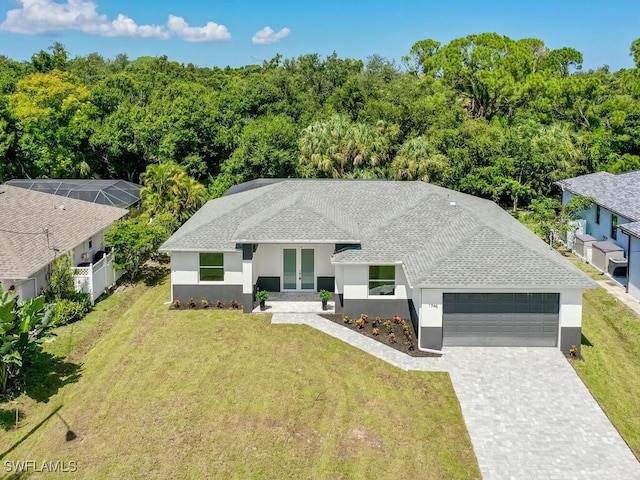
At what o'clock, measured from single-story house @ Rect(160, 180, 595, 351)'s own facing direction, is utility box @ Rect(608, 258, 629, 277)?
The utility box is roughly at 8 o'clock from the single-story house.

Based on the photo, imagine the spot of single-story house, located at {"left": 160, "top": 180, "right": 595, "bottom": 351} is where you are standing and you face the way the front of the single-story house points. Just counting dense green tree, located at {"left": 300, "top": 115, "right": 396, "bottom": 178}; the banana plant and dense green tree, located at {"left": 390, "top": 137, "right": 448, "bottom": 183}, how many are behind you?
2

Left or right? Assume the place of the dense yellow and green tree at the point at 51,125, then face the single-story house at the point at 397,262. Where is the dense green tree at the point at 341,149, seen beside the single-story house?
left

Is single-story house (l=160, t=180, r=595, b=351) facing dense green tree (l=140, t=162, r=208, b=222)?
no

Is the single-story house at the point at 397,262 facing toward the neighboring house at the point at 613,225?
no

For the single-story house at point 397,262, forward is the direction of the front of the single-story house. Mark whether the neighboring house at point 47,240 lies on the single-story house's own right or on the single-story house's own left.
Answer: on the single-story house's own right

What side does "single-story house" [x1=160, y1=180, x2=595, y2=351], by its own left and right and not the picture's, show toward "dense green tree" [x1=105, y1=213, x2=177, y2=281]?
right

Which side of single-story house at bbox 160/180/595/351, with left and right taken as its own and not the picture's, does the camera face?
front

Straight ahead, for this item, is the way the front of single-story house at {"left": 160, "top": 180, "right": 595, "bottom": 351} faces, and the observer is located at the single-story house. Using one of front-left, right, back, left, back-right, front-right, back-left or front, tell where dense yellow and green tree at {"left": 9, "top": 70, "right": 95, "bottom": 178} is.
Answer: back-right

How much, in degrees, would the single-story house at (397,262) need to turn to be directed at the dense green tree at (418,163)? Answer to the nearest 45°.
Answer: approximately 180°

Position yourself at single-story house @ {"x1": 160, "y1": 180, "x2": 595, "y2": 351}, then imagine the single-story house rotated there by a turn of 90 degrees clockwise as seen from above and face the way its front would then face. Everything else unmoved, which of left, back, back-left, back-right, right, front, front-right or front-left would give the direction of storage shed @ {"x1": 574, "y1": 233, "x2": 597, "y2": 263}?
back-right

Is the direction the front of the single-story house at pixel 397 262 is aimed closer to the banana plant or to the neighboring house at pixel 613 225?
the banana plant

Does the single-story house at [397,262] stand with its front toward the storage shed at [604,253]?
no

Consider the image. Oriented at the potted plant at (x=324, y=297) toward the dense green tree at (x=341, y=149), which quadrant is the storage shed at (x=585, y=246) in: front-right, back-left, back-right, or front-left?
front-right

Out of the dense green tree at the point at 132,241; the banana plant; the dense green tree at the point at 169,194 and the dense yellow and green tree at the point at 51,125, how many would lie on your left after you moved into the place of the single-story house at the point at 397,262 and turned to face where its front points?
0
